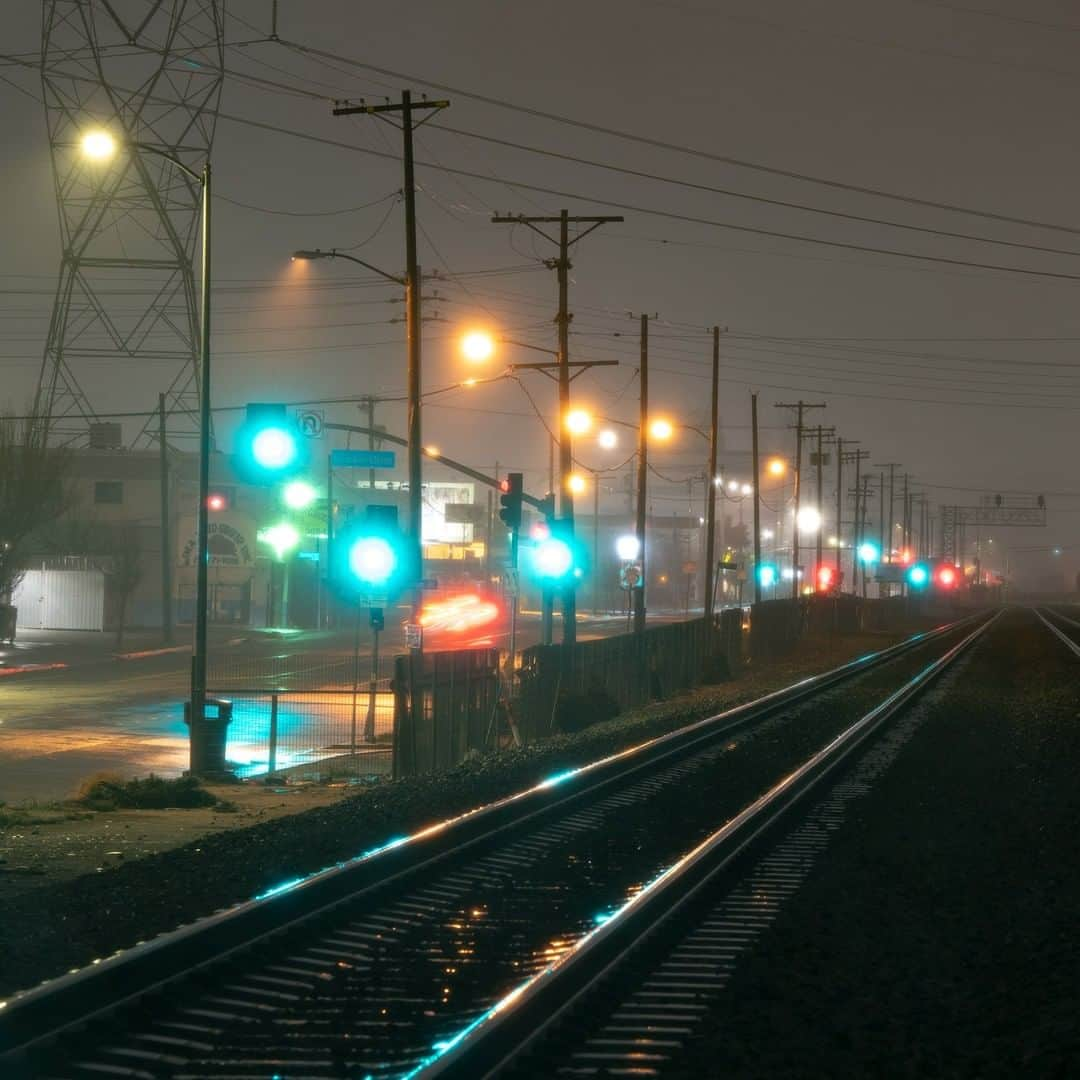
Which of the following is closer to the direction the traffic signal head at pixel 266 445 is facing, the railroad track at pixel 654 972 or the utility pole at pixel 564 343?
the railroad track

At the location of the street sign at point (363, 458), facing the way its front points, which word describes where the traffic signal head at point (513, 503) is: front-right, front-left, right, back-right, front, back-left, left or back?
back-left

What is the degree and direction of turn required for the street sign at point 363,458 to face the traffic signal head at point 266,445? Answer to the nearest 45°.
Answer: approximately 90° to its right

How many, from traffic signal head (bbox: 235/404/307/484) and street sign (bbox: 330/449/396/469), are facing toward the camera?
2

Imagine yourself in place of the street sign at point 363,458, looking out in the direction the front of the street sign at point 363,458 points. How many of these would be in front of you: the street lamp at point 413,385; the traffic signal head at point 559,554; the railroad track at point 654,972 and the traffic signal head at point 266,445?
2

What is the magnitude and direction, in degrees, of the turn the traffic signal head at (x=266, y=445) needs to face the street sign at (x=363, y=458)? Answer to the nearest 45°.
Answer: approximately 90° to its left

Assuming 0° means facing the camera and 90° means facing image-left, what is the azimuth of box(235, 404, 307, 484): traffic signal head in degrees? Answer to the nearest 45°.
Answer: approximately 0°

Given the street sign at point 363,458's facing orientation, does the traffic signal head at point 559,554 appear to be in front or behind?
behind

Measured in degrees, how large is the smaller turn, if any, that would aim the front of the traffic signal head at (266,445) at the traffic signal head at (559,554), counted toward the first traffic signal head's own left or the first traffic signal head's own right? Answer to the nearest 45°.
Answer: approximately 135° to the first traffic signal head's own left

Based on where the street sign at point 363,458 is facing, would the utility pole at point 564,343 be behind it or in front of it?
behind
